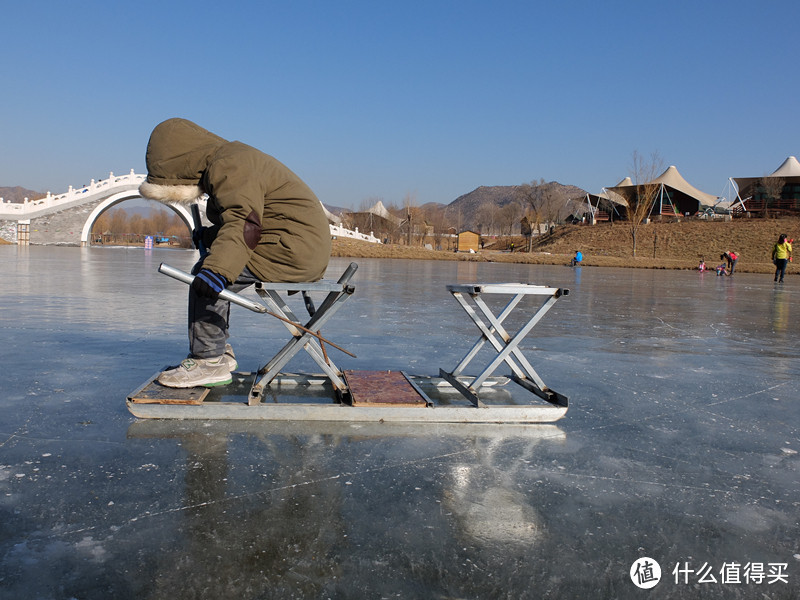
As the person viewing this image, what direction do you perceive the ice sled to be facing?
facing to the left of the viewer
